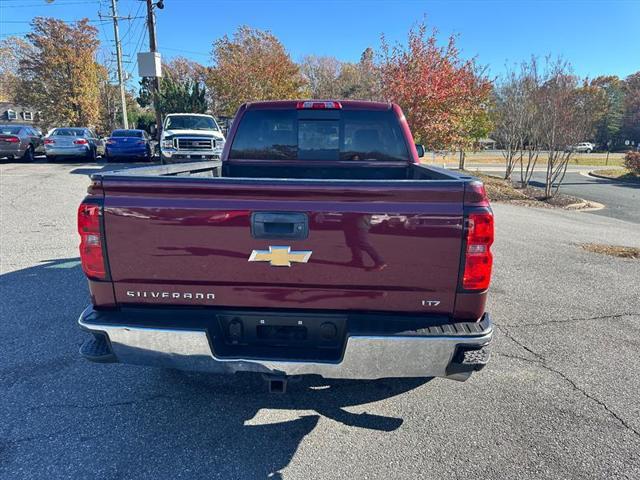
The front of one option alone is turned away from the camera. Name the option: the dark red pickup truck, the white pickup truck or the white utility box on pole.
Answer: the dark red pickup truck

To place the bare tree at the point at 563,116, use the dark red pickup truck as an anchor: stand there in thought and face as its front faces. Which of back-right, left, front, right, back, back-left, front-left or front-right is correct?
front-right

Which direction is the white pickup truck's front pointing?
toward the camera

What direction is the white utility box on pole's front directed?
toward the camera

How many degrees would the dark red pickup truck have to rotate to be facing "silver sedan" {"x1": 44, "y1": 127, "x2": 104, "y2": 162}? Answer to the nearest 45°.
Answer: approximately 45° to its left

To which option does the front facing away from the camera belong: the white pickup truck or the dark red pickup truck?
the dark red pickup truck

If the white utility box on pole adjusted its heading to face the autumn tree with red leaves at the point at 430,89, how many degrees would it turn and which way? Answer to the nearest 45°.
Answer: approximately 45° to its left

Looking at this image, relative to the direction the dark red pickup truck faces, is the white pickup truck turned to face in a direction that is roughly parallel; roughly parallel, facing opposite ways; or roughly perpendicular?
roughly parallel, facing opposite ways

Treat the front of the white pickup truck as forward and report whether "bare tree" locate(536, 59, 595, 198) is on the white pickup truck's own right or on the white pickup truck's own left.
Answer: on the white pickup truck's own left

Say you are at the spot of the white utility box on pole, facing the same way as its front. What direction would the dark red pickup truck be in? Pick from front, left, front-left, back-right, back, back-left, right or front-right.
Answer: front

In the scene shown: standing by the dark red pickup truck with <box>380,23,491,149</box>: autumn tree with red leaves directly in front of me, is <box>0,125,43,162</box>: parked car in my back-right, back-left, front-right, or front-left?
front-left

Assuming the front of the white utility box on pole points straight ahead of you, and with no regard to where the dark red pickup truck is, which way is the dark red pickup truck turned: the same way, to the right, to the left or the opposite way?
the opposite way

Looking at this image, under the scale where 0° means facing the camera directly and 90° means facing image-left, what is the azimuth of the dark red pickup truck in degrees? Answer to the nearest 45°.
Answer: approximately 180°
